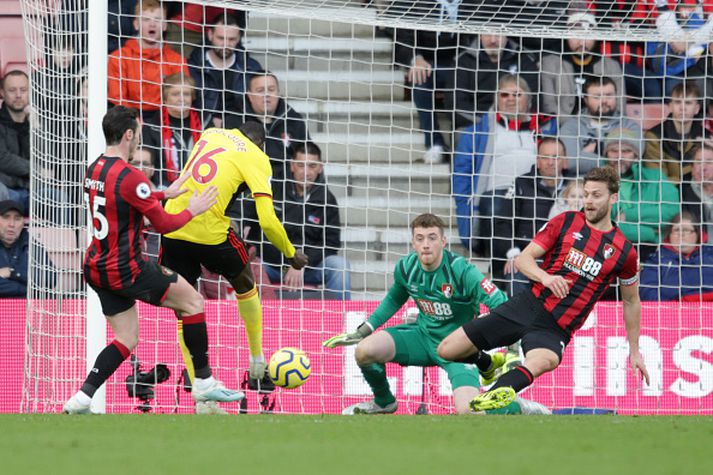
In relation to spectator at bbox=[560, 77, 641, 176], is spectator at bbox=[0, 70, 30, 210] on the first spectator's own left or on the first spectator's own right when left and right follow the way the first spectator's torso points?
on the first spectator's own right

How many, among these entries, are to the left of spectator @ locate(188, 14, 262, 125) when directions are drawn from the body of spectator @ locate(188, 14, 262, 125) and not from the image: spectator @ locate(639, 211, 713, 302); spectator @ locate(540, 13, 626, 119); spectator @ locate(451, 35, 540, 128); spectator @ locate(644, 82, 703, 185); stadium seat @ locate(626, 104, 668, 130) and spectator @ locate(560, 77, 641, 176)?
6

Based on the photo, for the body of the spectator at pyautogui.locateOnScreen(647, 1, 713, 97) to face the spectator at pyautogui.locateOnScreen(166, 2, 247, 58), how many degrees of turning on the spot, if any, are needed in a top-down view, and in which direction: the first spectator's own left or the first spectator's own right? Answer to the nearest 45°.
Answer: approximately 45° to the first spectator's own right

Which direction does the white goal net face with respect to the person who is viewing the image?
facing the viewer

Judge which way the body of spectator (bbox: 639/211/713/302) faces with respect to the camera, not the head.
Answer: toward the camera

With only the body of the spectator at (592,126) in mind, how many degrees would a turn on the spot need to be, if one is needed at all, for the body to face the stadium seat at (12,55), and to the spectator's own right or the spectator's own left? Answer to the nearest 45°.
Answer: approximately 90° to the spectator's own right

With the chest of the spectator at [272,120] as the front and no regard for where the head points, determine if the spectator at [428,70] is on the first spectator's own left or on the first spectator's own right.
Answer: on the first spectator's own left

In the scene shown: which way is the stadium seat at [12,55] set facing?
toward the camera

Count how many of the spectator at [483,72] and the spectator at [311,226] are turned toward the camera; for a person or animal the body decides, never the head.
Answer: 2

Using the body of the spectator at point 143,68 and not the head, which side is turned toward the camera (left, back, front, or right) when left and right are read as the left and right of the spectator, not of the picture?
front

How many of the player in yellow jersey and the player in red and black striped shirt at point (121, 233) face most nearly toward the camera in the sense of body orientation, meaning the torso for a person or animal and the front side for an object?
0

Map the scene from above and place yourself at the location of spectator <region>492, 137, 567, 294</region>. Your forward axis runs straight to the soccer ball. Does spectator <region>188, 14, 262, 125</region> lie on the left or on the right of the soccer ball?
right

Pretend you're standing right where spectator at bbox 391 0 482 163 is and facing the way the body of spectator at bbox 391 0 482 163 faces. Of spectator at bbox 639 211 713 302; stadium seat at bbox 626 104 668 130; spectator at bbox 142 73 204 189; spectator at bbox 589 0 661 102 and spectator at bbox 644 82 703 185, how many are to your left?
4

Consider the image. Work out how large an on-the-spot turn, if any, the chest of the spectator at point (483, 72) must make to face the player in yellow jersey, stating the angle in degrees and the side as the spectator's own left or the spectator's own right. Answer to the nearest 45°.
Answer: approximately 45° to the spectator's own right

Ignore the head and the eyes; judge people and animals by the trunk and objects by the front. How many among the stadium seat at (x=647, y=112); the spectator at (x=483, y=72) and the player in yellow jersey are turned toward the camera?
2

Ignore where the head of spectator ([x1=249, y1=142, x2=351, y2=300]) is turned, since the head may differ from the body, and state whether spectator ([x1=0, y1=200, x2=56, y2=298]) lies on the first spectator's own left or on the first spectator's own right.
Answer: on the first spectator's own right
